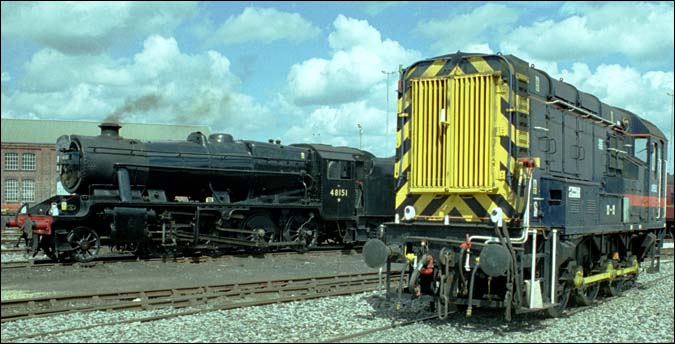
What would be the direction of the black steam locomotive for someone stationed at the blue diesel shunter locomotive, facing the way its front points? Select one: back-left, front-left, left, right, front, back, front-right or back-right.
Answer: right

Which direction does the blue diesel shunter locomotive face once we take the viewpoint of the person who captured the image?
facing the viewer and to the left of the viewer

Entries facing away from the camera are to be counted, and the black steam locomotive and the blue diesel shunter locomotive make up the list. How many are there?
0

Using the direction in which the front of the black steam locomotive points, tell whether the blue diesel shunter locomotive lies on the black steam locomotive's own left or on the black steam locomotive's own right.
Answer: on the black steam locomotive's own left
